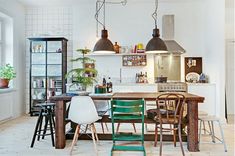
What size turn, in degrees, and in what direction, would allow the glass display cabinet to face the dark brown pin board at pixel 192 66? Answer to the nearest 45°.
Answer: approximately 90° to its left

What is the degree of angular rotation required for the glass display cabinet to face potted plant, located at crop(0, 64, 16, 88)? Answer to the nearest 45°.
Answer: approximately 45° to its right

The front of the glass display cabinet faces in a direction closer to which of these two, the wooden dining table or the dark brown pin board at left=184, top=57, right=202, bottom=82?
the wooden dining table

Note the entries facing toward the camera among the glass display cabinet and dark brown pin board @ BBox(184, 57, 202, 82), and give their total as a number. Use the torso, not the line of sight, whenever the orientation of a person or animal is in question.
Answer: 2

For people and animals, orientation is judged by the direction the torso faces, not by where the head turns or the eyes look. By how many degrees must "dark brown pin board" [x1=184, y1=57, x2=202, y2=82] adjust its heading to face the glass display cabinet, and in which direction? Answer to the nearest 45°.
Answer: approximately 90° to its right

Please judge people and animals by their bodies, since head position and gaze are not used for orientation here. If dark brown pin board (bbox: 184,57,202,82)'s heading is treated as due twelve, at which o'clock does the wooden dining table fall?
The wooden dining table is roughly at 12 o'clock from the dark brown pin board.

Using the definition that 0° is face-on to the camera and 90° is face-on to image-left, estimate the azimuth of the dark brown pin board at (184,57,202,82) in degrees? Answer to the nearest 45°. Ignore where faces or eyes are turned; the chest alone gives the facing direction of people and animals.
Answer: approximately 0°

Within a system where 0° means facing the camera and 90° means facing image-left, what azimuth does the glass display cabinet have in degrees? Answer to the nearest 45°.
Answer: approximately 0°

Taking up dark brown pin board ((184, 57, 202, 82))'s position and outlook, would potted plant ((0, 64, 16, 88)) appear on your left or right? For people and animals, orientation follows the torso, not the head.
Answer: on your right
